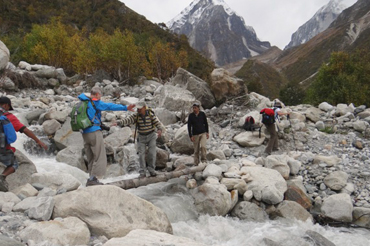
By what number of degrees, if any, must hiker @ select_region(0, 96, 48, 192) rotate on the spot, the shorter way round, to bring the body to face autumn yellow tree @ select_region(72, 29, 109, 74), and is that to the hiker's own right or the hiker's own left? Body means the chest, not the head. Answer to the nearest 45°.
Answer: approximately 90° to the hiker's own left

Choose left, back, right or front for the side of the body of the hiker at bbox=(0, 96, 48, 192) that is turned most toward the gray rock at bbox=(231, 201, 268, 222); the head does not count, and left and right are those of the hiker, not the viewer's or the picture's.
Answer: front

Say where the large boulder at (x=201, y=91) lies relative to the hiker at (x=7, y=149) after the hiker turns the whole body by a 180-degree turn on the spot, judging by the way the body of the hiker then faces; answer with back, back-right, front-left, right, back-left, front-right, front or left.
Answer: back-right

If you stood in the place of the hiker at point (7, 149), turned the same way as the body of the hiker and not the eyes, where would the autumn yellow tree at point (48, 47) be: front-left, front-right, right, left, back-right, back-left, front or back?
left

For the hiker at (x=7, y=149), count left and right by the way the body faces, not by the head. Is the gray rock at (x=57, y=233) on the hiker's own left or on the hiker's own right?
on the hiker's own right

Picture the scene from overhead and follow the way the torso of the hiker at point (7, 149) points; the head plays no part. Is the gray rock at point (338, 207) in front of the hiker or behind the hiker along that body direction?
in front

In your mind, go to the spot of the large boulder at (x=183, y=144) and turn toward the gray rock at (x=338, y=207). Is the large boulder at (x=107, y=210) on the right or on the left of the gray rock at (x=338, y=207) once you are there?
right

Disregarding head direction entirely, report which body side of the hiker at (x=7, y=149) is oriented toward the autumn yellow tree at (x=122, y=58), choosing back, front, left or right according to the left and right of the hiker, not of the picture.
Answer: left

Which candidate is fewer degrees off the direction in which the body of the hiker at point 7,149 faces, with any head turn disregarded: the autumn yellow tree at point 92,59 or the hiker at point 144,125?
the hiker

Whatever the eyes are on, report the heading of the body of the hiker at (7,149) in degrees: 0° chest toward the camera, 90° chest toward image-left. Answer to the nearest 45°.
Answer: approximately 270°

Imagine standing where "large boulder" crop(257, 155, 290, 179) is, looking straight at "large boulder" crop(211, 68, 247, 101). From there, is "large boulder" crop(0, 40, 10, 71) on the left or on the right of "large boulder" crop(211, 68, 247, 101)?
left

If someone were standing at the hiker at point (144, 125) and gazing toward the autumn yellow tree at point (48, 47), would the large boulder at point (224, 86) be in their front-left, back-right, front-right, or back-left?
front-right
